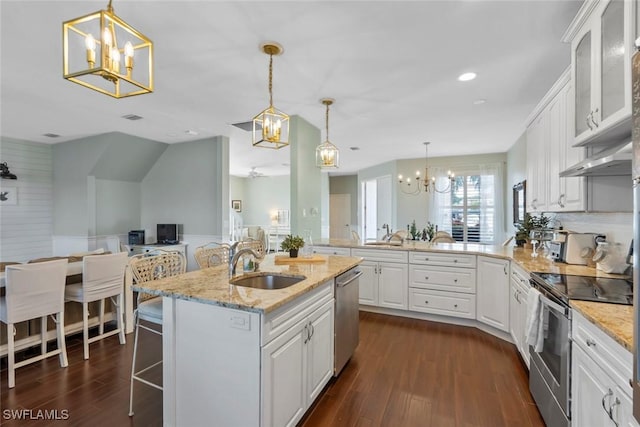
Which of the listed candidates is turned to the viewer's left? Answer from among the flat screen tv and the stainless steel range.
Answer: the stainless steel range

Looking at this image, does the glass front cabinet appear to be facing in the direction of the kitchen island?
yes

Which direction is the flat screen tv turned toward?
toward the camera

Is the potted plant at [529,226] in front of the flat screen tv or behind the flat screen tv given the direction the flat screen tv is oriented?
in front

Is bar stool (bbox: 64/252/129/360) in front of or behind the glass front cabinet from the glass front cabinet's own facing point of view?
in front

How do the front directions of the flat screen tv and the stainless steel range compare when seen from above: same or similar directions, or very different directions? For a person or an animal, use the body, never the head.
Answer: very different directions

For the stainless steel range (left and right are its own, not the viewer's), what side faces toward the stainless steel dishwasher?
front

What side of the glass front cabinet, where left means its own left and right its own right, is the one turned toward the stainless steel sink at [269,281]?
front

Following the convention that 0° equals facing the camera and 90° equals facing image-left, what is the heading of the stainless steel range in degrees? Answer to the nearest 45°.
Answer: approximately 90°

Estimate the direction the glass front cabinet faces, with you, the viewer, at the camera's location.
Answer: facing the viewer and to the left of the viewer

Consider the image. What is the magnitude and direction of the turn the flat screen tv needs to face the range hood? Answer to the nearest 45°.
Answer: approximately 45° to its left

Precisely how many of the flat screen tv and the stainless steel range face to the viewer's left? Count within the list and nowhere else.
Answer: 1

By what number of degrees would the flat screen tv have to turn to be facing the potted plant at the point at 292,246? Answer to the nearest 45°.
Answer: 0° — it already faces it

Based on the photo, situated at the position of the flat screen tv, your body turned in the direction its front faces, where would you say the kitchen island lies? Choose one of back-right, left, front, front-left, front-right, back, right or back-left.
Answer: front

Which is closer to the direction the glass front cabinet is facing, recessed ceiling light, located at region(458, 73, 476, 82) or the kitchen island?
the kitchen island
